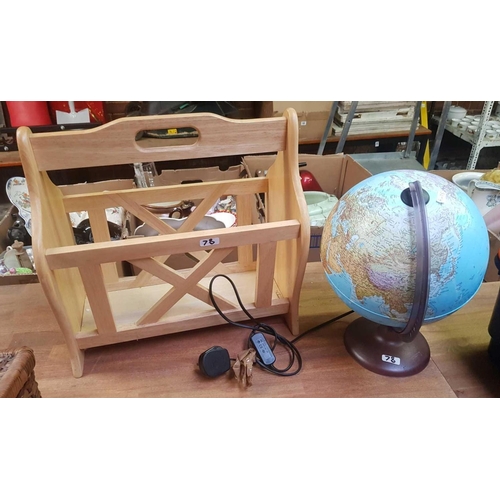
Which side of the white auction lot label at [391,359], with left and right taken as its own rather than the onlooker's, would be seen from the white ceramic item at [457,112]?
back

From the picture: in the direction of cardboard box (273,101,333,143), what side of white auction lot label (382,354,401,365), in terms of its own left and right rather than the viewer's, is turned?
back

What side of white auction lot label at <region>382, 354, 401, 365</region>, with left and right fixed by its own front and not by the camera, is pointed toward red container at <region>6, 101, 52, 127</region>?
right

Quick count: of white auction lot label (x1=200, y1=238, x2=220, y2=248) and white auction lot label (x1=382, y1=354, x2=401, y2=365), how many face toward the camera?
2

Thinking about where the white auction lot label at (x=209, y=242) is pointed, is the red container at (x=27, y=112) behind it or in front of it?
behind

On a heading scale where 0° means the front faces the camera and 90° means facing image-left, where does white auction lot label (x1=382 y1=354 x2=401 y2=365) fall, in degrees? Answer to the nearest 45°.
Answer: approximately 0°

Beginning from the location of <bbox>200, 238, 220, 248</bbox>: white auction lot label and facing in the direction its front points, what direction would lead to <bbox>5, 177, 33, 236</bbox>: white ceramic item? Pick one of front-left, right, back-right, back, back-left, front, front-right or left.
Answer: back-right
